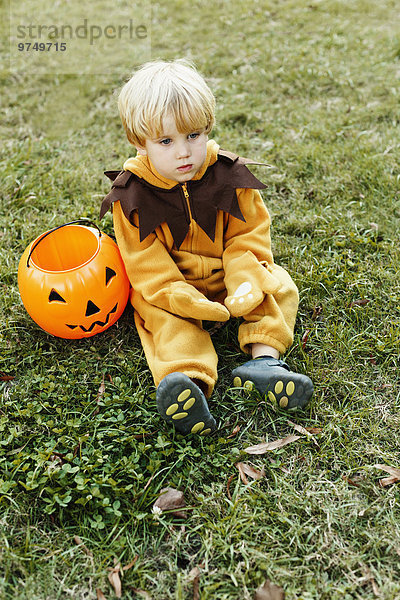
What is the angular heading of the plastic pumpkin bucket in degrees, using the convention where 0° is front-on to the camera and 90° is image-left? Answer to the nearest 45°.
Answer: approximately 0°

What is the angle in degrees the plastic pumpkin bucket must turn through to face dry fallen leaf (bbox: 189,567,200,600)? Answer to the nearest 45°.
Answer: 0° — it already faces it

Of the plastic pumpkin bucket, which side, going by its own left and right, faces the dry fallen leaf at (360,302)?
left

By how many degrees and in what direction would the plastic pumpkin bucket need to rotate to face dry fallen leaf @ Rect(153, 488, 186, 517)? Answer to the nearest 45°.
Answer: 0° — it already faces it

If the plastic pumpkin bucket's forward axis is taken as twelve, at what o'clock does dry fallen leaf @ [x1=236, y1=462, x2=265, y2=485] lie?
The dry fallen leaf is roughly at 11 o'clock from the plastic pumpkin bucket.

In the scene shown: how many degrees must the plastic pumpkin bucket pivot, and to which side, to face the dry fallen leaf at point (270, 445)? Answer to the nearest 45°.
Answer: approximately 45° to its left

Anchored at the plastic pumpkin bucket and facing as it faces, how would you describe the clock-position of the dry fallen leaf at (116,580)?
The dry fallen leaf is roughly at 12 o'clock from the plastic pumpkin bucket.

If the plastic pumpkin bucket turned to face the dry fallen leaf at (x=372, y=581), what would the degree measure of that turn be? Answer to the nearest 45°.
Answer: approximately 45° to its left
